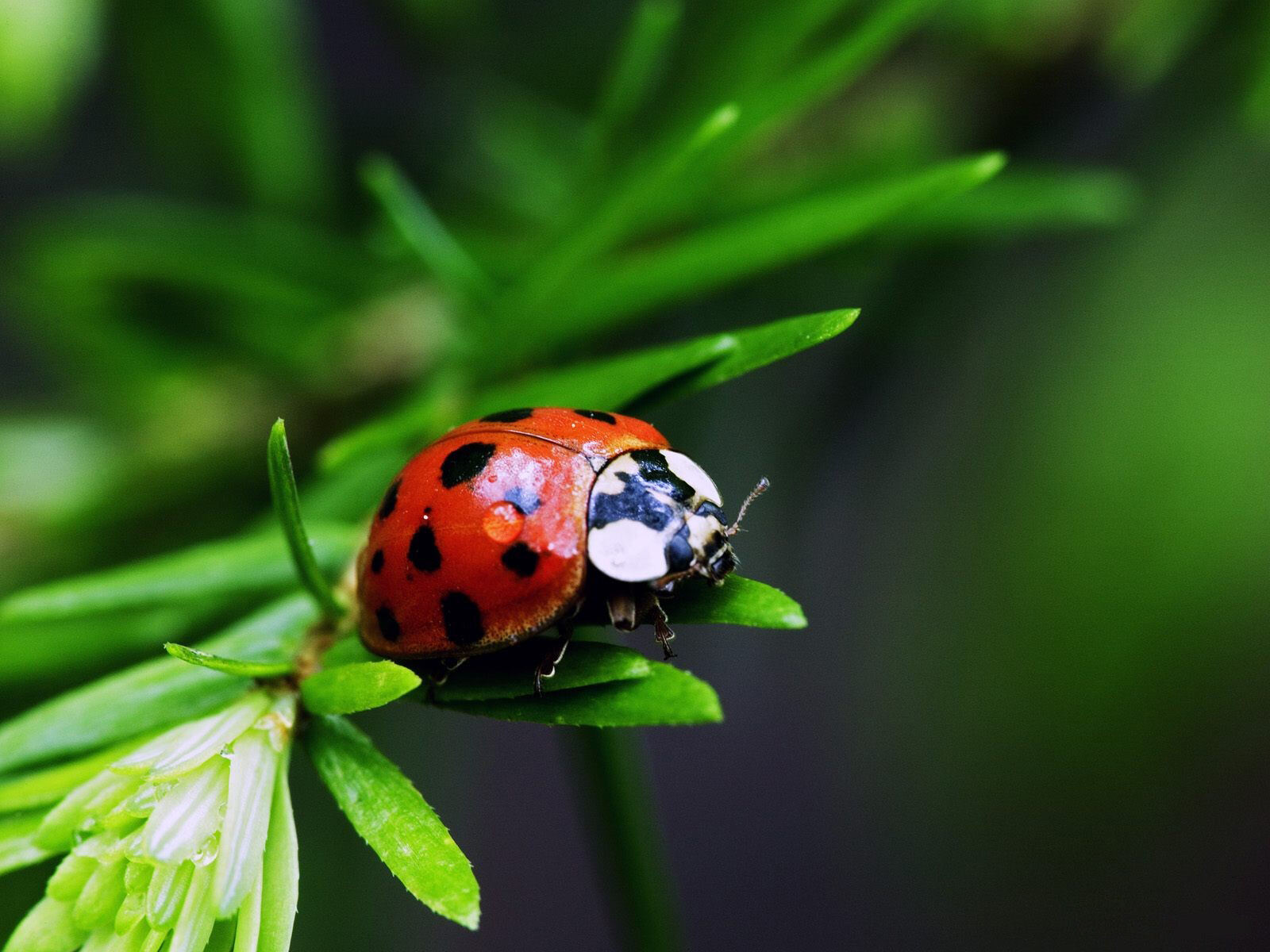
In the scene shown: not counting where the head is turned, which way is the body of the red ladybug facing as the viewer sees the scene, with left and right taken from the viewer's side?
facing the viewer and to the right of the viewer
